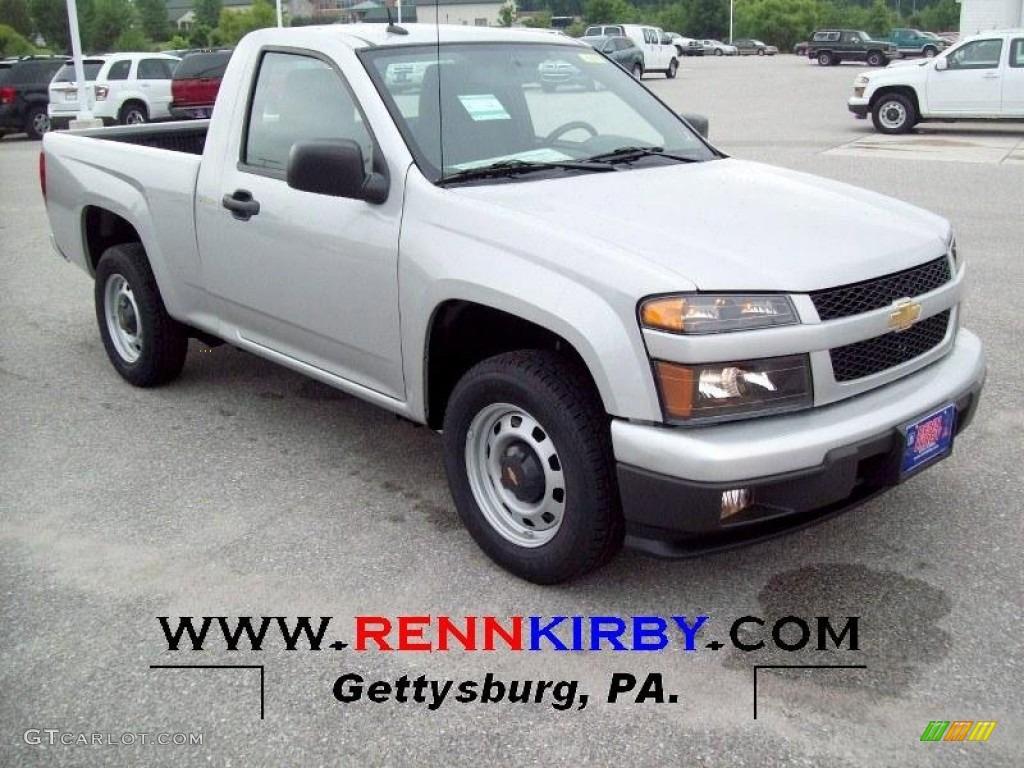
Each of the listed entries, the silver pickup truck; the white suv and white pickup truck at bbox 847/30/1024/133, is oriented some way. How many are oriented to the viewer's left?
1

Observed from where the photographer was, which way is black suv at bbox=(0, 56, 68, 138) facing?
facing away from the viewer and to the right of the viewer

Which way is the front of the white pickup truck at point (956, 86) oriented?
to the viewer's left

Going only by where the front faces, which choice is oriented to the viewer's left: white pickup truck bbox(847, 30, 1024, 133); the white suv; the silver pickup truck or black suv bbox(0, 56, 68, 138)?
the white pickup truck

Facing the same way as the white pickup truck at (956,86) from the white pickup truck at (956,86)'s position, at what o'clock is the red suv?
The red suv is roughly at 12 o'clock from the white pickup truck.

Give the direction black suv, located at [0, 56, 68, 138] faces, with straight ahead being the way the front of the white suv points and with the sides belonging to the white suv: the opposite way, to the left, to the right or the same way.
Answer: the same way

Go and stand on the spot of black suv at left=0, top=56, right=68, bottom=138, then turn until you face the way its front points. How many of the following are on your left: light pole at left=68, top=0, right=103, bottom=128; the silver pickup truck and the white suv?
0

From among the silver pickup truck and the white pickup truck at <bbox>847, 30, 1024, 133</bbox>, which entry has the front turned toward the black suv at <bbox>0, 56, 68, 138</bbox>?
the white pickup truck

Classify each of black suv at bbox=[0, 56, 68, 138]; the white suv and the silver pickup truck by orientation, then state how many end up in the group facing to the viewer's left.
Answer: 0

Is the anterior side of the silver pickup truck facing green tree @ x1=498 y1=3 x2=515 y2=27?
no

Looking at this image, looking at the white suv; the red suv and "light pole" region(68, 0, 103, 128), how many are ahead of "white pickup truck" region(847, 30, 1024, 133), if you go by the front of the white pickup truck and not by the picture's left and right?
3

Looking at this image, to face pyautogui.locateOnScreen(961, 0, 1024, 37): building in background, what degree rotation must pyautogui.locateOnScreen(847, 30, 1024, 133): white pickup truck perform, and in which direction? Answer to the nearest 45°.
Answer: approximately 90° to its right

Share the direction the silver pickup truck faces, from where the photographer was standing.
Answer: facing the viewer and to the right of the viewer

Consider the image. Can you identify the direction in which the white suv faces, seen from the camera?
facing away from the viewer and to the right of the viewer

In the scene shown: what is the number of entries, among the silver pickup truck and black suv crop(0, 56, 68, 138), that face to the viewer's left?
0

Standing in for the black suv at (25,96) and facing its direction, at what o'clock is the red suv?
The red suv is roughly at 3 o'clock from the black suv.

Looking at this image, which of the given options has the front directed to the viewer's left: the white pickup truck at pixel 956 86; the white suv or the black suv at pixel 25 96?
the white pickup truck

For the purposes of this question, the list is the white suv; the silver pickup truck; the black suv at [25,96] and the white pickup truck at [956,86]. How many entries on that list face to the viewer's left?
1

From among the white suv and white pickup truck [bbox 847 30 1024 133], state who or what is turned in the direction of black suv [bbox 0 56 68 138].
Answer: the white pickup truck

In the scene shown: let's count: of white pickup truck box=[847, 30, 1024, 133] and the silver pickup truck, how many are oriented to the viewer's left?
1
